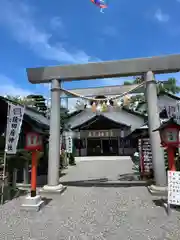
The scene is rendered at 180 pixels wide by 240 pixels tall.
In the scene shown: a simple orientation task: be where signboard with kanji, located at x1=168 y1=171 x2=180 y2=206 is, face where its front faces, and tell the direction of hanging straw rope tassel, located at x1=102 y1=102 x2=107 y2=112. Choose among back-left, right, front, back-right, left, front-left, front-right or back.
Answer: back-right

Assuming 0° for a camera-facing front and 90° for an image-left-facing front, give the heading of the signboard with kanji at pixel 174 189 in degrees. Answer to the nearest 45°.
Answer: approximately 0°

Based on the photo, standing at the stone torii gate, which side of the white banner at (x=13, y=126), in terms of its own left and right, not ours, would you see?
left

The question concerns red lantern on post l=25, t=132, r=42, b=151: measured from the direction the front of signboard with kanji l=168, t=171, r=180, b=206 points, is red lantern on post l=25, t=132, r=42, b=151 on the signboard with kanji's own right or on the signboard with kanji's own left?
on the signboard with kanji's own right

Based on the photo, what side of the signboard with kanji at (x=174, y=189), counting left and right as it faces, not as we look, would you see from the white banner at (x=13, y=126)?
right
